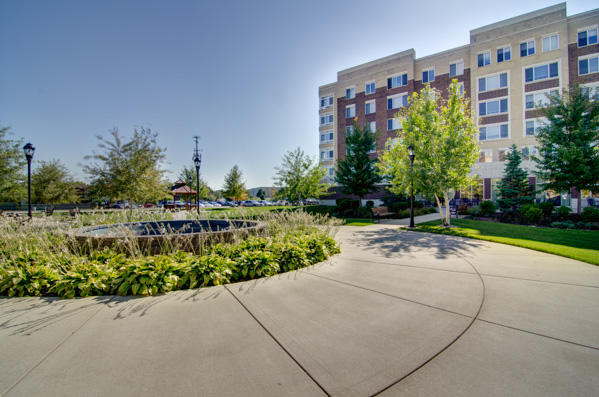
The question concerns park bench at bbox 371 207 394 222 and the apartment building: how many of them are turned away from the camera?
0

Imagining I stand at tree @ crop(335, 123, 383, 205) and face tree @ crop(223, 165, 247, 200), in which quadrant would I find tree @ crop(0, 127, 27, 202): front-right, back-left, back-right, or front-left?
front-left

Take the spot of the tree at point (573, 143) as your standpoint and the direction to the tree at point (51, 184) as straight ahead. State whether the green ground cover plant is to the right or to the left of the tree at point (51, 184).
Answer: left

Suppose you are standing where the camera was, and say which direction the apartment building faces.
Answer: facing the viewer and to the left of the viewer

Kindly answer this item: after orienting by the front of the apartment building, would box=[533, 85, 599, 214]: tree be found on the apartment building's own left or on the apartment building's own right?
on the apartment building's own left

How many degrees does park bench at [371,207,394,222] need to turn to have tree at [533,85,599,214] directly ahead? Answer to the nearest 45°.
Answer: approximately 45° to its left

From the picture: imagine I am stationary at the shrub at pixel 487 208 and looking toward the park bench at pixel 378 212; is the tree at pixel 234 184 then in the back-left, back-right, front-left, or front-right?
front-right

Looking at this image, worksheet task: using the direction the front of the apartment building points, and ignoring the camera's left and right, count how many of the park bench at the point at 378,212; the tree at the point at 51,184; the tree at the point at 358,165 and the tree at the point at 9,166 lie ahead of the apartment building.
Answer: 4

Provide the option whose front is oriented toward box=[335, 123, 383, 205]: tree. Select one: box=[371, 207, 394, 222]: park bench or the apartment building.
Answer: the apartment building

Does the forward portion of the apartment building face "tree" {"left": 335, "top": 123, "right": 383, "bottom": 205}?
yes

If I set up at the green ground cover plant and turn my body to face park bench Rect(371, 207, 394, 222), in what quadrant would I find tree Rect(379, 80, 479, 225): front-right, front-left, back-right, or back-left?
front-right

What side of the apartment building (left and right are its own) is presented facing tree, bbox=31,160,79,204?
right
